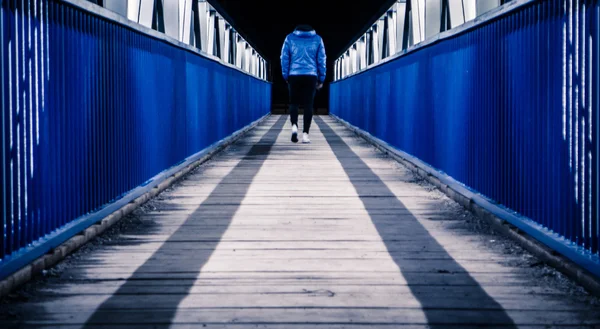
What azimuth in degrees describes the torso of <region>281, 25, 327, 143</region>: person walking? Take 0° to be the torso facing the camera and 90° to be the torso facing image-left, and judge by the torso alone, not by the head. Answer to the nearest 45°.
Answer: approximately 180°
